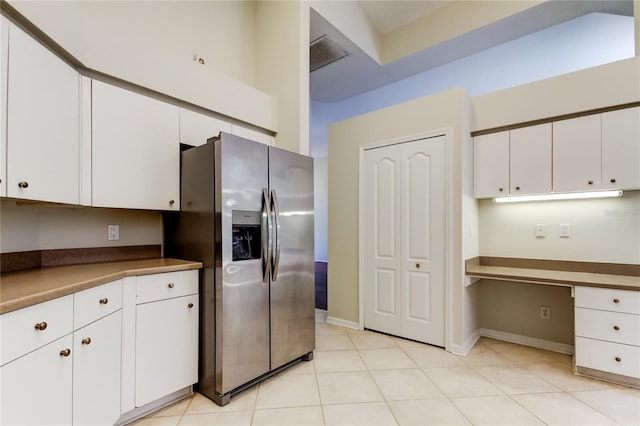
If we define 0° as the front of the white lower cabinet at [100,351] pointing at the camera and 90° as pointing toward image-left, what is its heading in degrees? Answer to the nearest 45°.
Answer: approximately 315°

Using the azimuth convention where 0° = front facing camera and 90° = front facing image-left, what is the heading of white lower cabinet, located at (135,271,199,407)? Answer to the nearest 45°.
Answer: approximately 315°

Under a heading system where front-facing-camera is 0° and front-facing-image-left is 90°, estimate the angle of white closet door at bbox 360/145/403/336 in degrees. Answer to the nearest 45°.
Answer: approximately 45°

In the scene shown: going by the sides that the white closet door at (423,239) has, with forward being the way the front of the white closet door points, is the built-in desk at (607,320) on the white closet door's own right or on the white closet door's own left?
on the white closet door's own left

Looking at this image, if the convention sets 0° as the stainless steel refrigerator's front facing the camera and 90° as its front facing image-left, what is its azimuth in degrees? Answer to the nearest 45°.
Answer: approximately 315°

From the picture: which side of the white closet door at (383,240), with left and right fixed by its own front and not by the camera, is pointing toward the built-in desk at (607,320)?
left

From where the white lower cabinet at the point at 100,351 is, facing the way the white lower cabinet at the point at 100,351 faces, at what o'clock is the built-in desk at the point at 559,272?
The built-in desk is roughly at 11 o'clock from the white lower cabinet.
